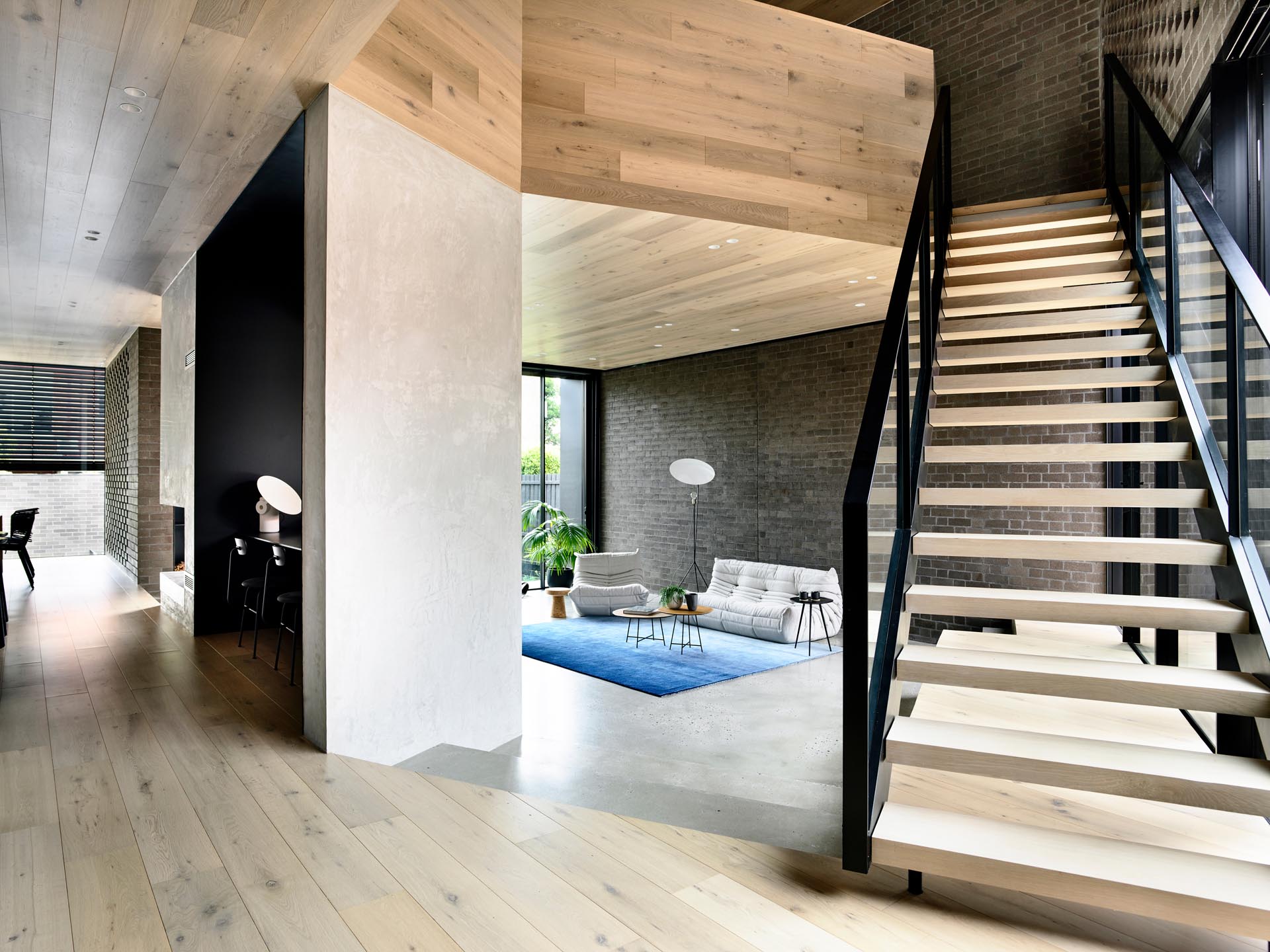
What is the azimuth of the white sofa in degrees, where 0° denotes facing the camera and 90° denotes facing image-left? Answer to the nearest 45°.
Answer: approximately 45°

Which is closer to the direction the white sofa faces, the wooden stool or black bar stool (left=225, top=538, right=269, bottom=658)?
the black bar stool

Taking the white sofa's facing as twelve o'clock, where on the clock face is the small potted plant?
The small potted plant is roughly at 12 o'clock from the white sofa.

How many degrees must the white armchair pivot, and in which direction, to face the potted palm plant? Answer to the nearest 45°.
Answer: approximately 135° to its right

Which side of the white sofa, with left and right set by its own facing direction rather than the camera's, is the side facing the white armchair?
right

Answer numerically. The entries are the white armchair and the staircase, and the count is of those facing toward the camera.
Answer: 2

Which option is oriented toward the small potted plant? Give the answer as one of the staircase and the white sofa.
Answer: the white sofa

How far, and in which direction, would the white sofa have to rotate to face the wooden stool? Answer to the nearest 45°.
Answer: approximately 45° to its right

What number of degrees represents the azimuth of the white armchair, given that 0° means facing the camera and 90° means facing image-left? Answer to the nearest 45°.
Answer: approximately 0°

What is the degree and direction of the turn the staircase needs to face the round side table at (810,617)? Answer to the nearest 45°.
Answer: approximately 135° to its right
